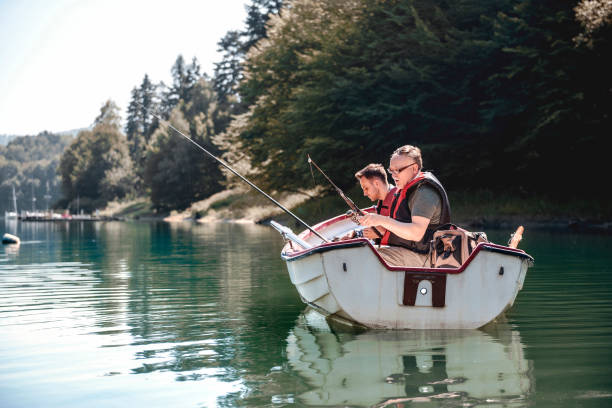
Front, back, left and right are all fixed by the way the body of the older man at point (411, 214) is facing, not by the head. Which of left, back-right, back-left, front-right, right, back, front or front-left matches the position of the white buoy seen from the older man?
front-right

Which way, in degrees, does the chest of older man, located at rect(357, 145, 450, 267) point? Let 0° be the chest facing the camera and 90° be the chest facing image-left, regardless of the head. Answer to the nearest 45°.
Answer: approximately 90°
